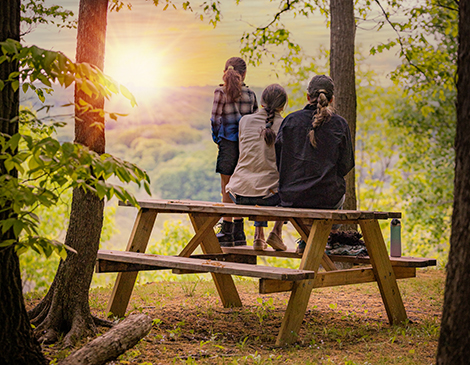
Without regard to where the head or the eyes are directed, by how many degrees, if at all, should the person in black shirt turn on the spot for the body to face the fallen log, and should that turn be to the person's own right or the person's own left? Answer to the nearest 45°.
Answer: approximately 135° to the person's own left

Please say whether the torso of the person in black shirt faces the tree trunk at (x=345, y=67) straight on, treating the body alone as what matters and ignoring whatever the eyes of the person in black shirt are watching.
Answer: yes

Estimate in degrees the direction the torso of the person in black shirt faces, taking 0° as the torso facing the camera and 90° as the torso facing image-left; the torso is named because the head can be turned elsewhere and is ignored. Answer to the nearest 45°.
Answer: approximately 180°

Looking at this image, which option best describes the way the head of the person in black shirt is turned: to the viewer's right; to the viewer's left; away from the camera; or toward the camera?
away from the camera

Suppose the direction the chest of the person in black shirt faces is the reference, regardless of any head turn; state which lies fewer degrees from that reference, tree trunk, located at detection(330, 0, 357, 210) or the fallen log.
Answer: the tree trunk

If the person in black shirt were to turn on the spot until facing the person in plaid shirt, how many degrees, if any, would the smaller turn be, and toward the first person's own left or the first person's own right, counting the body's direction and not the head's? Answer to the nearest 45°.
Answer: approximately 45° to the first person's own left

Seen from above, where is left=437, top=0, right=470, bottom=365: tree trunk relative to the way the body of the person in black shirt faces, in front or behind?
behind

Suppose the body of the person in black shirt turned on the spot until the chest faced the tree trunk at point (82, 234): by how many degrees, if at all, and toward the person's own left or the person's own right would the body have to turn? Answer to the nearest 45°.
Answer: approximately 135° to the person's own left

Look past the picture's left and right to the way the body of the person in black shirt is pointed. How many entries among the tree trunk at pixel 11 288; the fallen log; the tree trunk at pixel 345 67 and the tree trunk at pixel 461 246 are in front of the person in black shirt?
1

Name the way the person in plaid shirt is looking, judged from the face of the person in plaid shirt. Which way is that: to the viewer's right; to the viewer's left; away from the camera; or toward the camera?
away from the camera

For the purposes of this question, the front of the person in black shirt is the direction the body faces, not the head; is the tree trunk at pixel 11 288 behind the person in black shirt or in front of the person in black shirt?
behind
